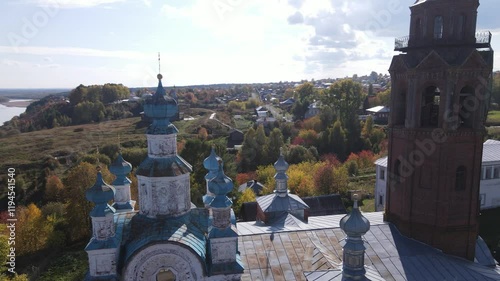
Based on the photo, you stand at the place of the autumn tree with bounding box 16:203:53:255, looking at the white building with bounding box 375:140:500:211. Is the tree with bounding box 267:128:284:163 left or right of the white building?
left

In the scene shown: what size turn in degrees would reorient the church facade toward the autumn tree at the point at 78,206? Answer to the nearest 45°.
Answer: approximately 180°

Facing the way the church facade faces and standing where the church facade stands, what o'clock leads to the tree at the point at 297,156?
The tree is roughly at 7 o'clock from the church facade.

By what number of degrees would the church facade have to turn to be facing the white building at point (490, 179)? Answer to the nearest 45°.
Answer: approximately 135° to its left

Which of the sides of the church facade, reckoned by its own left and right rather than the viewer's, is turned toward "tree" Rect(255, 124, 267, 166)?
back

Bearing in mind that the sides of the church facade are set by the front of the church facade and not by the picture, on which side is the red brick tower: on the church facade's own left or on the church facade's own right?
on the church facade's own left

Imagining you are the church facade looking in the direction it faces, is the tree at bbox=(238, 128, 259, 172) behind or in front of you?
behind

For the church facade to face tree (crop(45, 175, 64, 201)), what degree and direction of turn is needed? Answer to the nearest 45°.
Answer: approximately 180°

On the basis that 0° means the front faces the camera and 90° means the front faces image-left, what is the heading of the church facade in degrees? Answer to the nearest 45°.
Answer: approximately 0°
